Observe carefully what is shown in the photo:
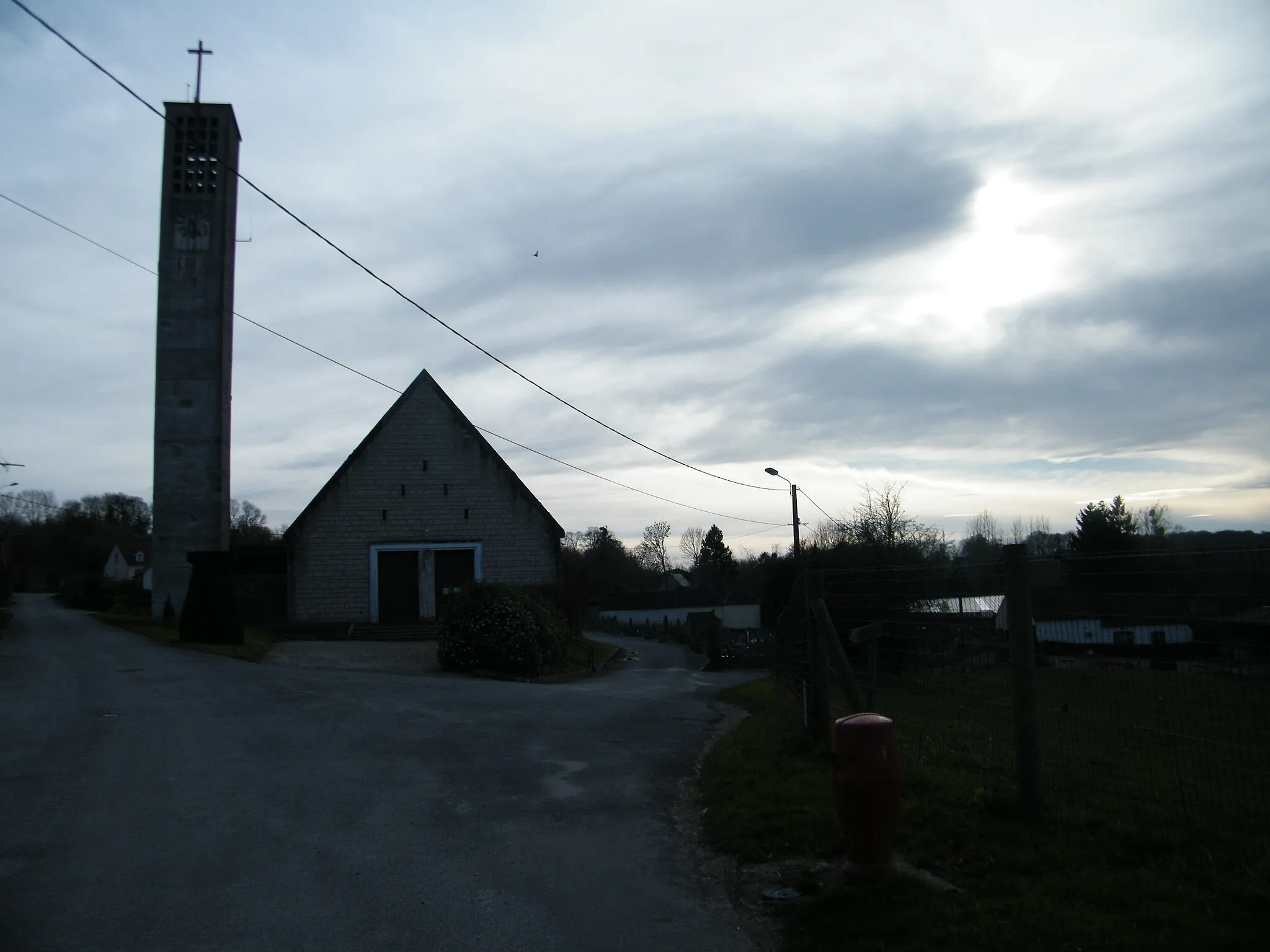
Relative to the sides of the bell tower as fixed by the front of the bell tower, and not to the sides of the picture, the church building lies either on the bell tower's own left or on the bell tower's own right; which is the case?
on the bell tower's own left

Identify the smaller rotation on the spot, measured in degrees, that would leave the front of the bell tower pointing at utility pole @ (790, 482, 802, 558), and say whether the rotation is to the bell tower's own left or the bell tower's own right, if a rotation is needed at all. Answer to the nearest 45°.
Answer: approximately 90° to the bell tower's own left

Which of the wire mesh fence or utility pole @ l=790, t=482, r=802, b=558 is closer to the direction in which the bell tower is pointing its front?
the wire mesh fence

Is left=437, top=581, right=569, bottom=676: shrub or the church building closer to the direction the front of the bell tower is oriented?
the shrub

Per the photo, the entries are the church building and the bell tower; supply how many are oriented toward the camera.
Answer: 2

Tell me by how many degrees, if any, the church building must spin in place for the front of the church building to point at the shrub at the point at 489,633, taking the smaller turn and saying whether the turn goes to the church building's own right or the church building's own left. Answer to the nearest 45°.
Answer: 0° — it already faces it
